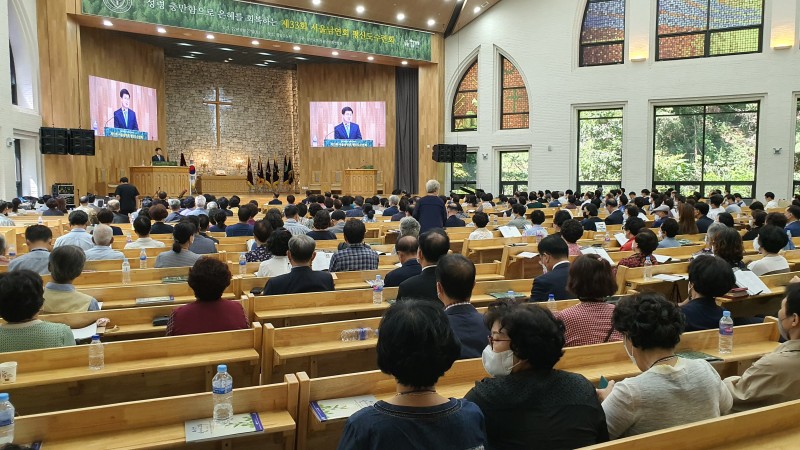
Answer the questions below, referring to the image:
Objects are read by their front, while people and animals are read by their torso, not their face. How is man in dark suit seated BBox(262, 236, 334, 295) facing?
away from the camera

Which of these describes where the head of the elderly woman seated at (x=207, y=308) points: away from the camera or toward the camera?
away from the camera

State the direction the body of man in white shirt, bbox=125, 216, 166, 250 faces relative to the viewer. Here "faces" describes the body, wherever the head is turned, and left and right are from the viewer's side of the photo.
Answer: facing away from the viewer

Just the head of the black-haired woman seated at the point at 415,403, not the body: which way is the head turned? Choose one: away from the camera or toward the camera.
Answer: away from the camera

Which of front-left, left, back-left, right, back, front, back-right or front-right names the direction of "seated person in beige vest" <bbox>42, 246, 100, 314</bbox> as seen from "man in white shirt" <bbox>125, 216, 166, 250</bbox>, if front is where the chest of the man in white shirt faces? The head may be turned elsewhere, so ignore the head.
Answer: back

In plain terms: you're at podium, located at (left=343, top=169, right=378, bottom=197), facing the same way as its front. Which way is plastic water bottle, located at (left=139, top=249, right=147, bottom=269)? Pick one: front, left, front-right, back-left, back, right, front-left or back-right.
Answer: front

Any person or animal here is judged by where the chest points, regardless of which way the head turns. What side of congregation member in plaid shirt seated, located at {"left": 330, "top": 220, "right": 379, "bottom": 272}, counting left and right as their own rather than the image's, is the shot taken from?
back

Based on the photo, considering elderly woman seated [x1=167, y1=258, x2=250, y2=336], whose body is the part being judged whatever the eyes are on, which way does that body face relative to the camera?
away from the camera

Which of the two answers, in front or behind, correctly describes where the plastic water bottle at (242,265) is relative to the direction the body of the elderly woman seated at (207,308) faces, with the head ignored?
in front

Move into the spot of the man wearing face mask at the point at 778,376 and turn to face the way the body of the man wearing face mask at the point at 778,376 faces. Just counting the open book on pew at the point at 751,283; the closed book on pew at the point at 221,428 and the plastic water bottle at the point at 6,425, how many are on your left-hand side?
2

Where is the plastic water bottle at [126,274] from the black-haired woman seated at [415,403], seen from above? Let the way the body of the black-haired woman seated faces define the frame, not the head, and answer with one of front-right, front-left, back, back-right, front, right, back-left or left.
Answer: front-left

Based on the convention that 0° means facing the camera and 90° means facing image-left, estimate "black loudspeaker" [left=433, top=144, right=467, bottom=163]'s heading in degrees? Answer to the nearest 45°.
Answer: approximately 0°

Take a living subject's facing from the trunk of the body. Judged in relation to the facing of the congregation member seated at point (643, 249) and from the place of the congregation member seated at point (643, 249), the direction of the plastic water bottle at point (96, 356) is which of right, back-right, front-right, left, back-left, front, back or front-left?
left

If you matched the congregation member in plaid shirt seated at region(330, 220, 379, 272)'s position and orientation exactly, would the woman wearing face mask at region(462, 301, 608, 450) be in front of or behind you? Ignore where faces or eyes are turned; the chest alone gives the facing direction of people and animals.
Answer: behind

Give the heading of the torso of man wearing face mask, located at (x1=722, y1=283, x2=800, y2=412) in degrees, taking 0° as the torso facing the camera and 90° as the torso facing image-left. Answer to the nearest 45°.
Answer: approximately 135°

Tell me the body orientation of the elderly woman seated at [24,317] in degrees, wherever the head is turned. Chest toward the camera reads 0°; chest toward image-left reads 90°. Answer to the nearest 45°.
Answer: approximately 180°

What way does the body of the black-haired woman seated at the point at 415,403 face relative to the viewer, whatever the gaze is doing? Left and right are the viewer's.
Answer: facing away from the viewer

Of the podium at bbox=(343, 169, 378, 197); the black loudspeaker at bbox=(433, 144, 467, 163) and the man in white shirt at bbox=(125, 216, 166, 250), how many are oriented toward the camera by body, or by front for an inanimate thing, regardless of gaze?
2

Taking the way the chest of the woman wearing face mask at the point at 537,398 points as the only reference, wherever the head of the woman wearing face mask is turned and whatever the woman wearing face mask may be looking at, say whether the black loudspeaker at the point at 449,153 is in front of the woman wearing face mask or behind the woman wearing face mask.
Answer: in front

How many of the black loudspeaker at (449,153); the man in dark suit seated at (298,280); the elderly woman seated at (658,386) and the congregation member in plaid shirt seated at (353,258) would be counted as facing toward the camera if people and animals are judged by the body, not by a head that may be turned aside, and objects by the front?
1

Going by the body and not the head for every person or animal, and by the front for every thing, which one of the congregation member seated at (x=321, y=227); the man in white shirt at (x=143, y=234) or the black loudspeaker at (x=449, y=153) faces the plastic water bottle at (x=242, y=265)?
the black loudspeaker

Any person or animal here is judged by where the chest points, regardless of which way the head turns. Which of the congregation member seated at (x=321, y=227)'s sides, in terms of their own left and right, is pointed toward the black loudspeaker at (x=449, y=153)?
front
